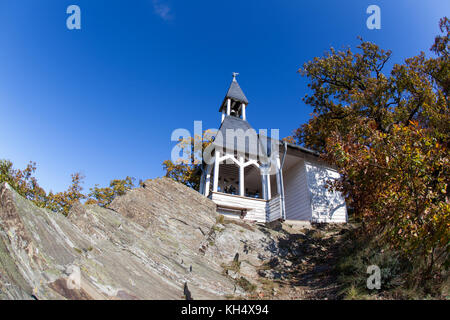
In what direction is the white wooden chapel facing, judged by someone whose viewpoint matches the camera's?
facing the viewer and to the left of the viewer
